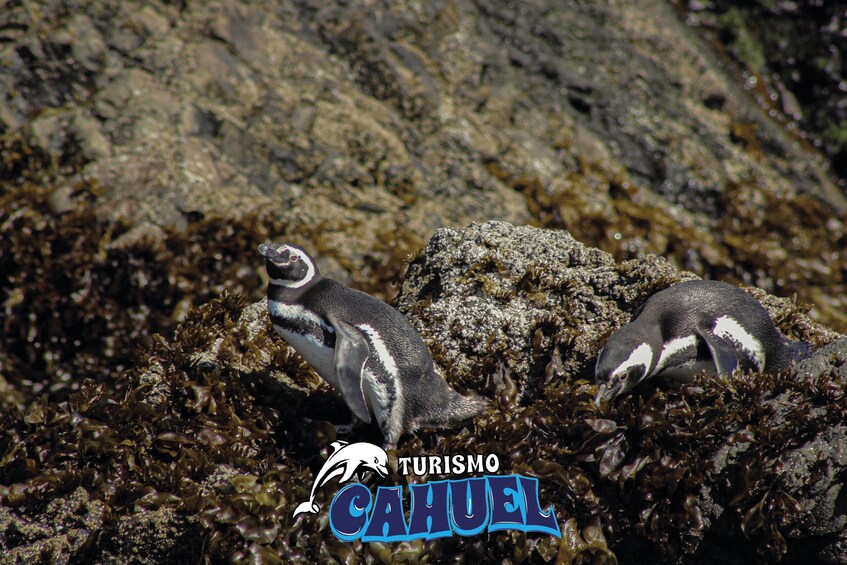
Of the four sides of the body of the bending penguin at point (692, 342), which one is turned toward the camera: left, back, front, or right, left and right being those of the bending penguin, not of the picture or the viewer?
left

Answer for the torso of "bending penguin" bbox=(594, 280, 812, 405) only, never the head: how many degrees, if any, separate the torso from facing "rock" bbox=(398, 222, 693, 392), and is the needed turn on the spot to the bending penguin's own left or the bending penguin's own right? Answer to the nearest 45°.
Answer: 0° — it already faces it

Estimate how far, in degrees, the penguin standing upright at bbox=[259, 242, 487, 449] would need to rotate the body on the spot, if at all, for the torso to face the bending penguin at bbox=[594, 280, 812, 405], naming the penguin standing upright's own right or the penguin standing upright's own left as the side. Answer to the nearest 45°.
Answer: approximately 180°

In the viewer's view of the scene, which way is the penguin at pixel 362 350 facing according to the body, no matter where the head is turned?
to the viewer's left

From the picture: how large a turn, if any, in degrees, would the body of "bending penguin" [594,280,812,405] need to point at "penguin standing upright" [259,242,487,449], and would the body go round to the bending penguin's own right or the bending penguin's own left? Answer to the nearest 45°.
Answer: approximately 45° to the bending penguin's own left

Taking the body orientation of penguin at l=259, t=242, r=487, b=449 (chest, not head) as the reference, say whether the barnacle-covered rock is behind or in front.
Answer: behind
